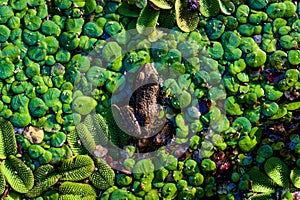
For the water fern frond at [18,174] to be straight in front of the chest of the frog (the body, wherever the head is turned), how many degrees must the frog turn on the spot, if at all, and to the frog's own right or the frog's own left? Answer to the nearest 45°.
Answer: approximately 135° to the frog's own left

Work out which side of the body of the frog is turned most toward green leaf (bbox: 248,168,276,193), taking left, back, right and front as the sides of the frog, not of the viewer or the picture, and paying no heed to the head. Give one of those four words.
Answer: right

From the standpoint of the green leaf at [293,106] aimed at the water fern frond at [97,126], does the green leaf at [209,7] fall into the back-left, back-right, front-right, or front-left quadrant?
front-right

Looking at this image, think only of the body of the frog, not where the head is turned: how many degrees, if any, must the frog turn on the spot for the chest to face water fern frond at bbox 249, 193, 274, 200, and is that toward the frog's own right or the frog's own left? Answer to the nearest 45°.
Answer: approximately 90° to the frog's own right

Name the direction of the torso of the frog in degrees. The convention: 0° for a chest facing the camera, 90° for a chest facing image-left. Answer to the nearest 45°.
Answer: approximately 180°

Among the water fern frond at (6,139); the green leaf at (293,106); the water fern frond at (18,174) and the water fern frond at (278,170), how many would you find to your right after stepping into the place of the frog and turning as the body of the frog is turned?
2

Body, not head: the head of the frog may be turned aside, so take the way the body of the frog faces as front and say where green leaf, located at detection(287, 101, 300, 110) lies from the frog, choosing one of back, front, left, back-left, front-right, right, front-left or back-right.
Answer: right

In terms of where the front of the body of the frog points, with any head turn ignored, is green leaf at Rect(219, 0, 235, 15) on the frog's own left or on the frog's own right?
on the frog's own right

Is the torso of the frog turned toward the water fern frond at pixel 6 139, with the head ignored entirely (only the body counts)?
no
